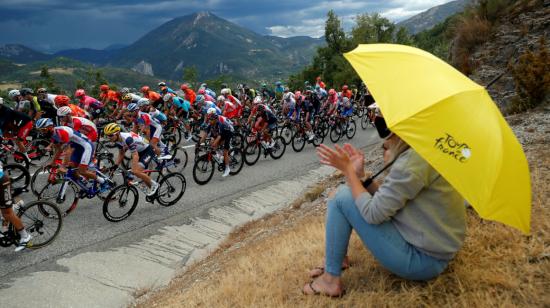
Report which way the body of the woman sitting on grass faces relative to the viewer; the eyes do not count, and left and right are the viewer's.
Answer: facing to the left of the viewer

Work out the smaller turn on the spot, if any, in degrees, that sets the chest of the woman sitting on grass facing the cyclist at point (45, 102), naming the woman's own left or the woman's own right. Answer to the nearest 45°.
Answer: approximately 45° to the woman's own right

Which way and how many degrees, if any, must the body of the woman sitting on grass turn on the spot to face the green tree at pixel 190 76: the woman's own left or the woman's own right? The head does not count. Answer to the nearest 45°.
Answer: approximately 45° to the woman's own right

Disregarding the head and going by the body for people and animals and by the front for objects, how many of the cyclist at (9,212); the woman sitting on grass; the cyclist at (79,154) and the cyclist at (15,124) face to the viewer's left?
4

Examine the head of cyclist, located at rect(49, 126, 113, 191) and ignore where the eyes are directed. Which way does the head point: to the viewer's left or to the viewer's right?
to the viewer's left

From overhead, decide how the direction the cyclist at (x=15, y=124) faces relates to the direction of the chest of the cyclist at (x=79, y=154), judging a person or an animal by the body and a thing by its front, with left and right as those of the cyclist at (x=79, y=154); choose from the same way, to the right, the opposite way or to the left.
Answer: the same way

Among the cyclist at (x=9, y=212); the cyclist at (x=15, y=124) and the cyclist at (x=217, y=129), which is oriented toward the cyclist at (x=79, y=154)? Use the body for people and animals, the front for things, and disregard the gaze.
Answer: the cyclist at (x=217, y=129)

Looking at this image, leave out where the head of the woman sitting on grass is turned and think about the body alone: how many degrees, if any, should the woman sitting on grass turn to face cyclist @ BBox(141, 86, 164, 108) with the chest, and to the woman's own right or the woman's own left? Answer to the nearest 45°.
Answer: approximately 45° to the woman's own right

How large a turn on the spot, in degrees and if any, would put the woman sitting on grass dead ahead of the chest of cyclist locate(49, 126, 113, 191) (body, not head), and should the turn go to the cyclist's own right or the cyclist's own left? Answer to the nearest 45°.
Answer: approximately 90° to the cyclist's own left

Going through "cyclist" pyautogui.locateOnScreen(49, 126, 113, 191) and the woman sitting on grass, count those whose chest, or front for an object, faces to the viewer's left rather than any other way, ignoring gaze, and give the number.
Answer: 2

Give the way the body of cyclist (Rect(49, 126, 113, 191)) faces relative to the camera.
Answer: to the viewer's left

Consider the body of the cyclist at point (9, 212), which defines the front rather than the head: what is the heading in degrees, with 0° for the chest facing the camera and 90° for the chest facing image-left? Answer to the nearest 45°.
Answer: approximately 90°

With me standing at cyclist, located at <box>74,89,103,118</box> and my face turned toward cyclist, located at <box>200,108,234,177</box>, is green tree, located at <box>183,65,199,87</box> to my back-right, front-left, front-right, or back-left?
back-left

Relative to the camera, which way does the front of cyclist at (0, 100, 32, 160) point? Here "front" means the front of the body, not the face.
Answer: to the viewer's left
